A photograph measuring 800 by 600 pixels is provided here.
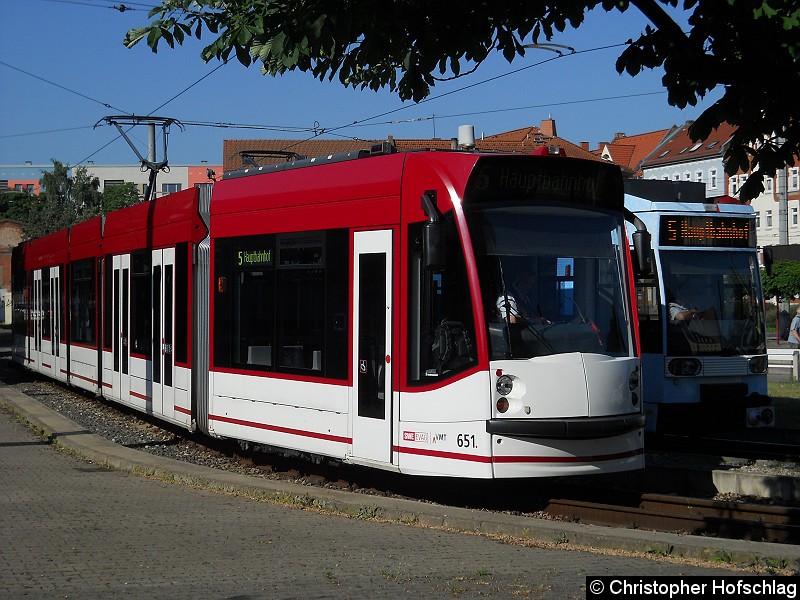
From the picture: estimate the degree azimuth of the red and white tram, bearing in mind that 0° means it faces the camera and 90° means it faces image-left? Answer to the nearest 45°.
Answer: approximately 315°

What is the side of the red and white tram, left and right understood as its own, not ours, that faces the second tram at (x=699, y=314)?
left
